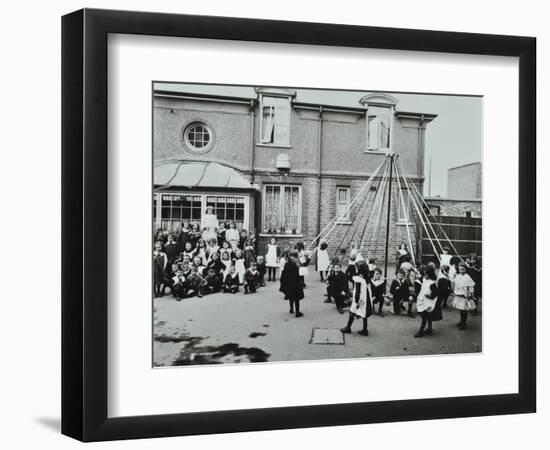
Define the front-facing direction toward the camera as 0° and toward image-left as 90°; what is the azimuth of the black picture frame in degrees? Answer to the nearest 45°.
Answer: approximately 315°
